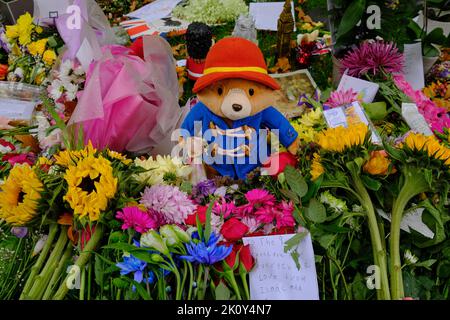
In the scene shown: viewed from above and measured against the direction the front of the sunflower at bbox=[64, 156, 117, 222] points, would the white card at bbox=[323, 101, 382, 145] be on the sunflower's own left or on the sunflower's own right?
on the sunflower's own left

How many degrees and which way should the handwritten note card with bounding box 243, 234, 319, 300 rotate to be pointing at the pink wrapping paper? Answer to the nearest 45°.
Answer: approximately 135° to its right

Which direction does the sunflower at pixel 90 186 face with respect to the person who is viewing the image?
facing the viewer

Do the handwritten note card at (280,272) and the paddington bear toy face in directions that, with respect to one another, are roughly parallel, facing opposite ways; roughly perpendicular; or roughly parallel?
roughly parallel

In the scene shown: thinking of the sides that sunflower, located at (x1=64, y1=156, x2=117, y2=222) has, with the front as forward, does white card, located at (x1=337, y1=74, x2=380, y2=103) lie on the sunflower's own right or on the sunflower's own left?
on the sunflower's own left

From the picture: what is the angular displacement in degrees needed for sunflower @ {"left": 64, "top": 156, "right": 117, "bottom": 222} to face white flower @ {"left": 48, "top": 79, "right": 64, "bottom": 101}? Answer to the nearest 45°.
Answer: approximately 180°

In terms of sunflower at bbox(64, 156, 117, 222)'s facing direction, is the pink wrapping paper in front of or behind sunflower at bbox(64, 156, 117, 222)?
behind

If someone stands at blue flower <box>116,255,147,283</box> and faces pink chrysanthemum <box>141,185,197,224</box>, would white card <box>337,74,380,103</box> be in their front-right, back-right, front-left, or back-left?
front-right

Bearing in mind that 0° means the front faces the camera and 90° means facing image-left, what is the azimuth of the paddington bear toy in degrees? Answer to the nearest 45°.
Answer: approximately 0°

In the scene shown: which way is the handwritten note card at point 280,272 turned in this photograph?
toward the camera

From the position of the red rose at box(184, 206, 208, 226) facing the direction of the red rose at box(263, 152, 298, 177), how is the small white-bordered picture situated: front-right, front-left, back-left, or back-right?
front-left
